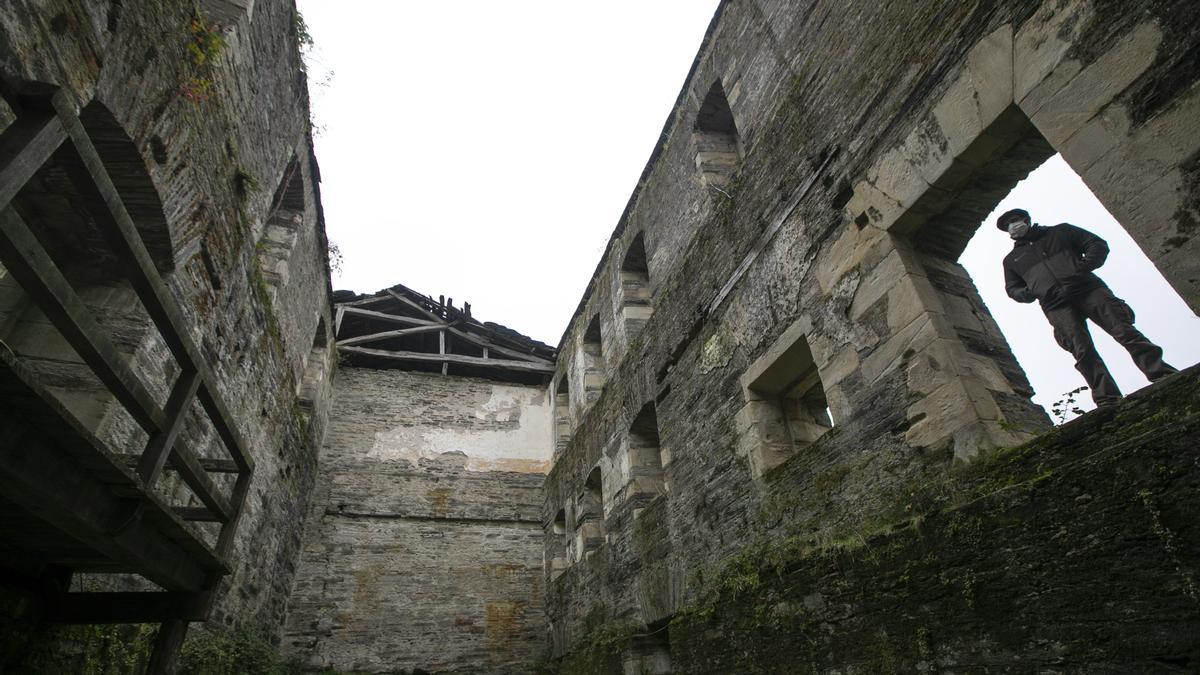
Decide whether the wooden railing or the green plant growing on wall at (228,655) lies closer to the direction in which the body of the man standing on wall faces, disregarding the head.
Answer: the wooden railing

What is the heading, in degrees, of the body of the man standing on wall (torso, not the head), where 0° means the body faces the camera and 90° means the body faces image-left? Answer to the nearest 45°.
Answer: approximately 0°

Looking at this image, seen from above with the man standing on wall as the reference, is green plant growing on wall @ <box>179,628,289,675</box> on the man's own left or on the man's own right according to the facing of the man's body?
on the man's own right

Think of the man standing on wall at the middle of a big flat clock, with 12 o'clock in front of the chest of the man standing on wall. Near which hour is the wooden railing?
The wooden railing is roughly at 1 o'clock from the man standing on wall.
